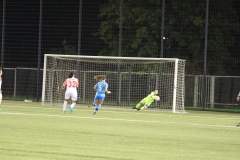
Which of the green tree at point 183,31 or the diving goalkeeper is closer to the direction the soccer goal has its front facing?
the diving goalkeeper

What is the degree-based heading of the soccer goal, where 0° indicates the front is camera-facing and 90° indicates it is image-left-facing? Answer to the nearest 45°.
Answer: approximately 45°

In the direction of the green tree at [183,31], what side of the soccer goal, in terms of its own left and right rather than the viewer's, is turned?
back

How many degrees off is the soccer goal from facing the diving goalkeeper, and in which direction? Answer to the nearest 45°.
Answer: approximately 90° to its left
